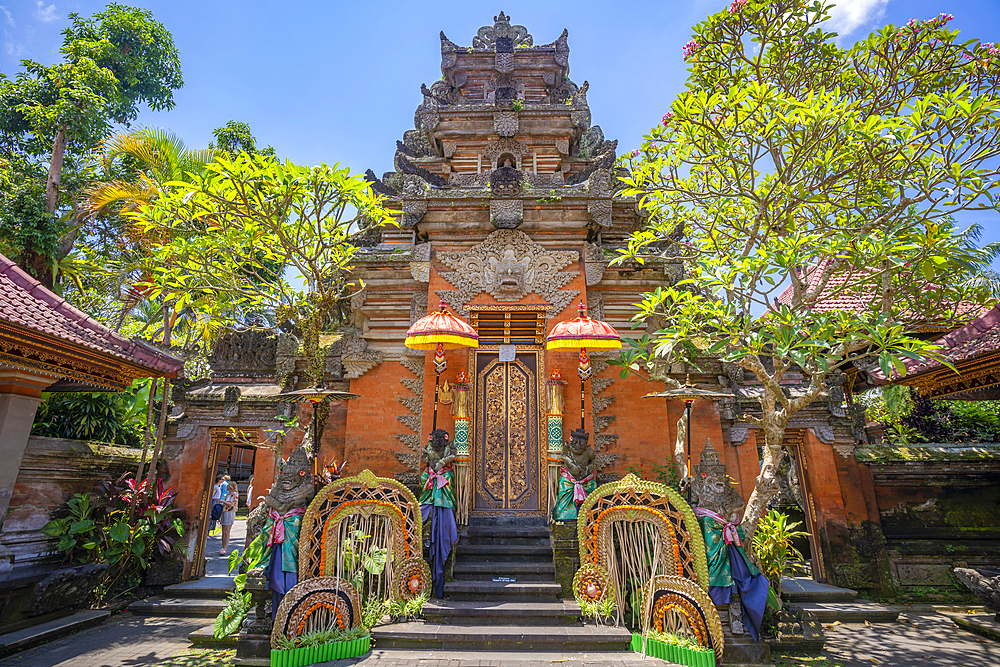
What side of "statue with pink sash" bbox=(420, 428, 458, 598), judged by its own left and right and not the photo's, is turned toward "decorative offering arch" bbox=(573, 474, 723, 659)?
left

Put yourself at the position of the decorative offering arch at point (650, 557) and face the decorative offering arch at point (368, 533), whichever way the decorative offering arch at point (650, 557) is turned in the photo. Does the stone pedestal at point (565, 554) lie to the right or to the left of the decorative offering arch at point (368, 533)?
right

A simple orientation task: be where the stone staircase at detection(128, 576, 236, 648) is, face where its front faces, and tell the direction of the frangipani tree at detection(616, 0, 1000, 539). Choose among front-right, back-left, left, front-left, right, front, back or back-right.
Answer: front-left

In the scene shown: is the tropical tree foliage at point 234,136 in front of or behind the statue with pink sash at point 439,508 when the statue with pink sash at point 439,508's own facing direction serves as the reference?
behind

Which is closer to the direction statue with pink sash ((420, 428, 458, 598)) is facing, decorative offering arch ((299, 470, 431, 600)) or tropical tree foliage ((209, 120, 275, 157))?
the decorative offering arch

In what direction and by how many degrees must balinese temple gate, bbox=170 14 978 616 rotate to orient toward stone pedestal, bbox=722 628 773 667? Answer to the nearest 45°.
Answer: approximately 45° to its left

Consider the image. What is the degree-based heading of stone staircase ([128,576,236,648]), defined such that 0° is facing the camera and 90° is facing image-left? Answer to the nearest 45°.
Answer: approximately 0°

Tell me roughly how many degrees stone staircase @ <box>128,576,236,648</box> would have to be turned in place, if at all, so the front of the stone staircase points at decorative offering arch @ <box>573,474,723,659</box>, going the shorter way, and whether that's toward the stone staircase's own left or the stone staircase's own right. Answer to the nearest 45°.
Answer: approximately 45° to the stone staircase's own left

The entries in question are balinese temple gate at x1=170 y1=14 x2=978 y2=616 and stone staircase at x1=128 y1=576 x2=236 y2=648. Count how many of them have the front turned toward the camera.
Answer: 2
